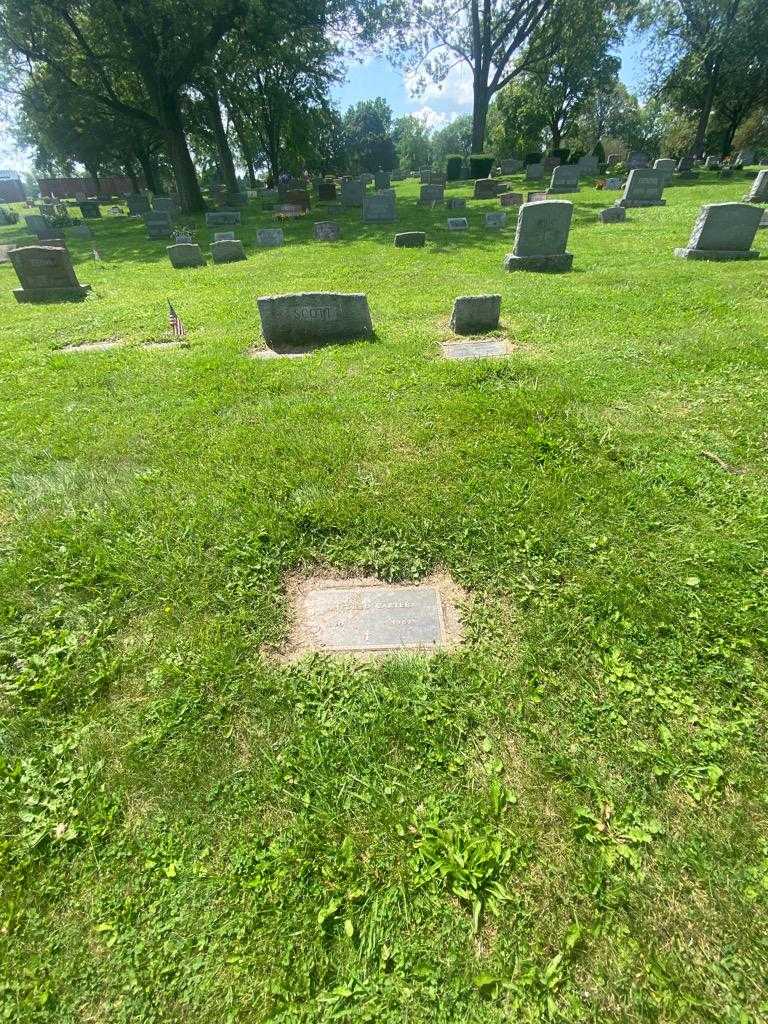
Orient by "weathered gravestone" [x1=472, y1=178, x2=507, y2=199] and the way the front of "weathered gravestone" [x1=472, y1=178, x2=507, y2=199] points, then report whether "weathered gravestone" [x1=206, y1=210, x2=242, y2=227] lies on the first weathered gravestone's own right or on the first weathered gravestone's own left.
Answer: on the first weathered gravestone's own right

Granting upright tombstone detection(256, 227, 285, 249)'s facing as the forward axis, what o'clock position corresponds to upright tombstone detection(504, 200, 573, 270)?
upright tombstone detection(504, 200, 573, 270) is roughly at 11 o'clock from upright tombstone detection(256, 227, 285, 249).

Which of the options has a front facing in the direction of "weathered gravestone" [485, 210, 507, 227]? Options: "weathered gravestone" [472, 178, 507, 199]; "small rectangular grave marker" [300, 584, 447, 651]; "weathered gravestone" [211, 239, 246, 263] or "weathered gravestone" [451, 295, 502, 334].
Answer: "weathered gravestone" [472, 178, 507, 199]

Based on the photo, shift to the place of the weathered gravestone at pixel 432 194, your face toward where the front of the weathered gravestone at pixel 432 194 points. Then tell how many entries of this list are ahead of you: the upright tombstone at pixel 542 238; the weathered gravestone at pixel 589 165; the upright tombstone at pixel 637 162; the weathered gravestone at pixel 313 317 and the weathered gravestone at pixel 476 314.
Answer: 3

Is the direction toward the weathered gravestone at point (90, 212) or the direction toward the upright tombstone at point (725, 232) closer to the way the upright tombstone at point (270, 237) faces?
the upright tombstone

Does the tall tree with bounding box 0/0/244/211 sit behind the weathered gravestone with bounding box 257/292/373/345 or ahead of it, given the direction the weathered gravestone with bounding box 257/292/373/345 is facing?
behind

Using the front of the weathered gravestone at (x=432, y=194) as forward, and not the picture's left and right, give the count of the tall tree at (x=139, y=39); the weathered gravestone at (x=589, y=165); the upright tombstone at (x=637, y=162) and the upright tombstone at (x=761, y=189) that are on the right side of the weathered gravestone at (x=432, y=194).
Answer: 1

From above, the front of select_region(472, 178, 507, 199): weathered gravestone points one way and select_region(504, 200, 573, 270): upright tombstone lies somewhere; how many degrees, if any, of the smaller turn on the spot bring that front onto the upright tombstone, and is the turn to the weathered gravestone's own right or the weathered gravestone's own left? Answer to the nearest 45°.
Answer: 0° — it already faces it

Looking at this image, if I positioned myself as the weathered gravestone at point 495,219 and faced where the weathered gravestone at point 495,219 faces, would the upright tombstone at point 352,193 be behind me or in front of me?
behind

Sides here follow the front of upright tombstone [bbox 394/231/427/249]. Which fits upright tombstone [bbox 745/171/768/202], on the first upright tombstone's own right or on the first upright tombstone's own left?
on the first upright tombstone's own left

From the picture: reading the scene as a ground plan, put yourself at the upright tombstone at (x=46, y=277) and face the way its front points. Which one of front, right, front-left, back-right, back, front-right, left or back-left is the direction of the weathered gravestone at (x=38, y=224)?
back

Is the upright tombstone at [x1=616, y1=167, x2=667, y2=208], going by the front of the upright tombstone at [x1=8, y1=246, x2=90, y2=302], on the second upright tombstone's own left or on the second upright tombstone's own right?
on the second upright tombstone's own left

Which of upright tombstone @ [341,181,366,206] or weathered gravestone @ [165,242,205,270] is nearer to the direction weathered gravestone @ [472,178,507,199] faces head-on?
the weathered gravestone

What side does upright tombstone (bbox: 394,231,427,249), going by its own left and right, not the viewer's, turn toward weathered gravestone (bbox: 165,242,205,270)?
right

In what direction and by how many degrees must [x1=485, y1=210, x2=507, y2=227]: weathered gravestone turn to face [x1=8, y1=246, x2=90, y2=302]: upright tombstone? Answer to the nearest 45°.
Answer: approximately 45° to its right
